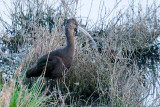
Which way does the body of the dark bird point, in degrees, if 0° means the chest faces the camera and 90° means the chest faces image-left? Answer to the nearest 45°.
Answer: approximately 270°
